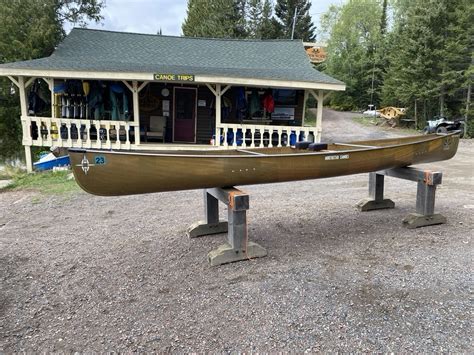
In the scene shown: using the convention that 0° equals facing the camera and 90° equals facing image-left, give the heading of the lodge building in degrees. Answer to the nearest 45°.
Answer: approximately 0°

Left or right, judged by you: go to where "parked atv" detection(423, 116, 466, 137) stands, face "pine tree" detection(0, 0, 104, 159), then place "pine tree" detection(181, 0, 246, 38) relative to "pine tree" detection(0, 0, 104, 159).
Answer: right

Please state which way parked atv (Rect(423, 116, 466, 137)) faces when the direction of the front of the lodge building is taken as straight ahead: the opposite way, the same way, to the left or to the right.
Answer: to the right

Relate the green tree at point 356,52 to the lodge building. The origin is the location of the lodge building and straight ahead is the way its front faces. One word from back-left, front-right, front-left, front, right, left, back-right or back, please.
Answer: back-left

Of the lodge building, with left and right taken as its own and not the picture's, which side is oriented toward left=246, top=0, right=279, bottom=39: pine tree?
back

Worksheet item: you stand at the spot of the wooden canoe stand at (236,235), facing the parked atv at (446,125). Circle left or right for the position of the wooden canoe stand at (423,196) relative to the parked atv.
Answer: right

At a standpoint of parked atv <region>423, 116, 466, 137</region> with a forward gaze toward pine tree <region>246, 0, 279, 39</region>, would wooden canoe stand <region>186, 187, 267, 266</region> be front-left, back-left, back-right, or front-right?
back-left

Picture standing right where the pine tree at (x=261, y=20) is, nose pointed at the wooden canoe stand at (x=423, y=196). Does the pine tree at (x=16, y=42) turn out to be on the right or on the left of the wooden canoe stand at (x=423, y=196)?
right
